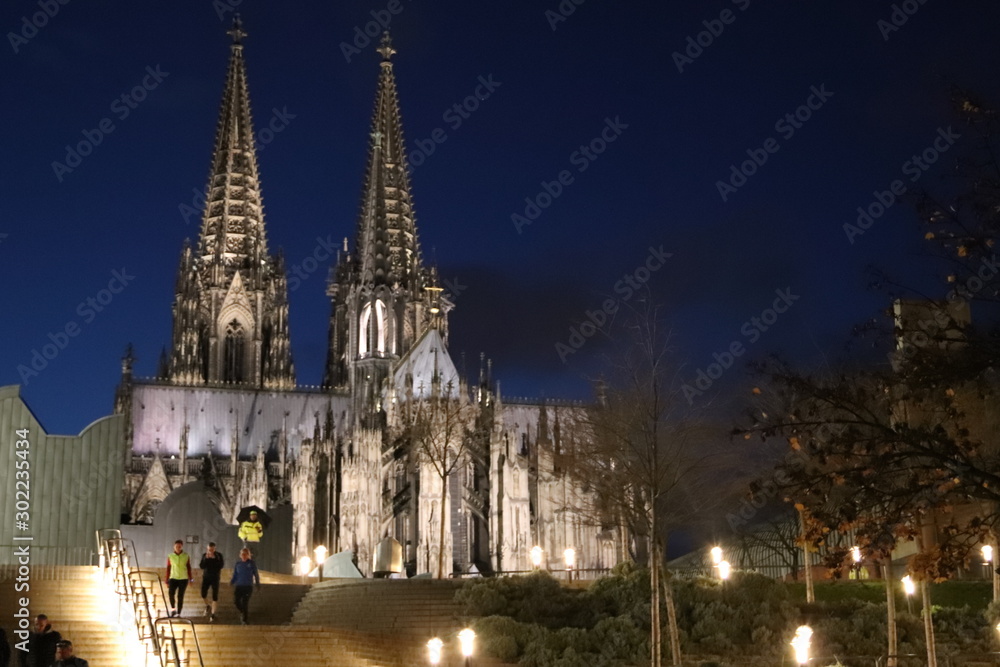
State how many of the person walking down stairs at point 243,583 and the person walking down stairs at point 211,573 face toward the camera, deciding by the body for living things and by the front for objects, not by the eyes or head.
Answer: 2

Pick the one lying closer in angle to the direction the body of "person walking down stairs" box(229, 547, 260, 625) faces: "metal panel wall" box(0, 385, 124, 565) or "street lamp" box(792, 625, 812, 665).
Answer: the street lamp

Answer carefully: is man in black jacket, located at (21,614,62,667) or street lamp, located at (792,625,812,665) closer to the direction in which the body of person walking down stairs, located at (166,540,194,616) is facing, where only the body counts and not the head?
the man in black jacket

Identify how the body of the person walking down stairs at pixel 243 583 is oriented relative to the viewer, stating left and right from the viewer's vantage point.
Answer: facing the viewer

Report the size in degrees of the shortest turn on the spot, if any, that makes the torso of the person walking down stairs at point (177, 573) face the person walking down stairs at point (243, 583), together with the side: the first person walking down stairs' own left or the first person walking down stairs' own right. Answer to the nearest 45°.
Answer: approximately 135° to the first person walking down stairs' own left

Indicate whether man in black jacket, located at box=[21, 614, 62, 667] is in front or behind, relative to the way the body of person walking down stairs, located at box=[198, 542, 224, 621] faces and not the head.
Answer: in front

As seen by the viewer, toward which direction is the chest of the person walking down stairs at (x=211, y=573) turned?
toward the camera

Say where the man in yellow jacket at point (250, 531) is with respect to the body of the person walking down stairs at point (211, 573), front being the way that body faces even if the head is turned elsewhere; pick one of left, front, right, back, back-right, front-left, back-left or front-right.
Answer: back
